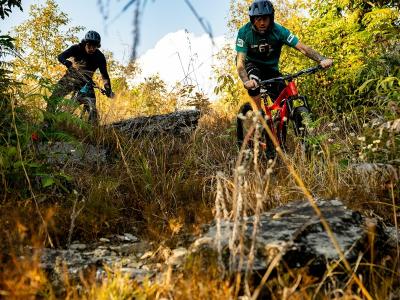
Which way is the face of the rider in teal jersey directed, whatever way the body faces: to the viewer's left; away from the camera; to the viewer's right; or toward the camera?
toward the camera

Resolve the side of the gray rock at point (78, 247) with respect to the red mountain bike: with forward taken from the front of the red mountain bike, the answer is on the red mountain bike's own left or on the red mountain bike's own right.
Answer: on the red mountain bike's own right

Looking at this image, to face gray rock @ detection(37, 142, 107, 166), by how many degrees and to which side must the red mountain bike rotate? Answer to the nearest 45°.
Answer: approximately 135° to its right

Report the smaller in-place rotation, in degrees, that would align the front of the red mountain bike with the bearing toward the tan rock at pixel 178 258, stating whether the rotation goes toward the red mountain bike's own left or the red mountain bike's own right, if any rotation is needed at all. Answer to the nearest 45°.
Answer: approximately 45° to the red mountain bike's own right

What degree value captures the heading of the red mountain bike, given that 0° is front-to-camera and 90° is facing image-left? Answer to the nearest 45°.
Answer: approximately 315°

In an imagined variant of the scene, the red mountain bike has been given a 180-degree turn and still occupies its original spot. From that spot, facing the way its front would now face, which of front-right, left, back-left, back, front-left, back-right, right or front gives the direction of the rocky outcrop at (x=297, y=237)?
back-left

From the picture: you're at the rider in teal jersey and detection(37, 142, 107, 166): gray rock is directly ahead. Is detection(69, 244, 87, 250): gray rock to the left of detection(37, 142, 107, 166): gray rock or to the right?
left

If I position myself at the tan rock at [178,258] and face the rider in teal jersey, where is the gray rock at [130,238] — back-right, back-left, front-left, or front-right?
front-left
